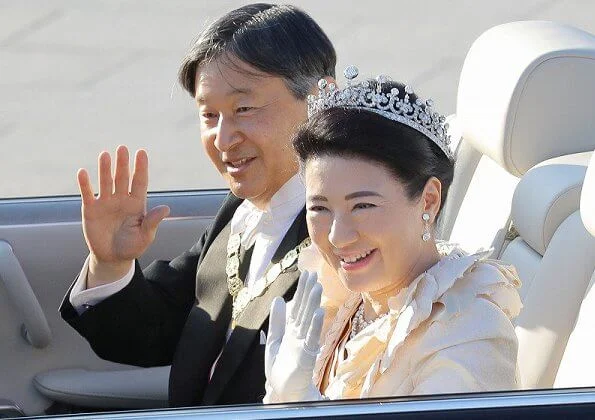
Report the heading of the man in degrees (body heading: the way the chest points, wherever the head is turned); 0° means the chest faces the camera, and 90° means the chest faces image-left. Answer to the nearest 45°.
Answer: approximately 45°

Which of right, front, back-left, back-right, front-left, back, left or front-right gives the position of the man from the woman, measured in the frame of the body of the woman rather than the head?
right

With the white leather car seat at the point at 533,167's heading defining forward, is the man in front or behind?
in front

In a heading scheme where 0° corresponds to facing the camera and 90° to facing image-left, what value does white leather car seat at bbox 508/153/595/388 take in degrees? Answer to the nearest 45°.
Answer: approximately 45°

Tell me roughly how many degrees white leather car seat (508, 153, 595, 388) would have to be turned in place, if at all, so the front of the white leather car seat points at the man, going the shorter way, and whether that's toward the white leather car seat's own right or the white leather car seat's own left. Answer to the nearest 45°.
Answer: approximately 45° to the white leather car seat's own right

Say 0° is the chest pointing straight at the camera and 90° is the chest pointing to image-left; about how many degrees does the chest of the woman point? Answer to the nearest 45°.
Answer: approximately 45°
